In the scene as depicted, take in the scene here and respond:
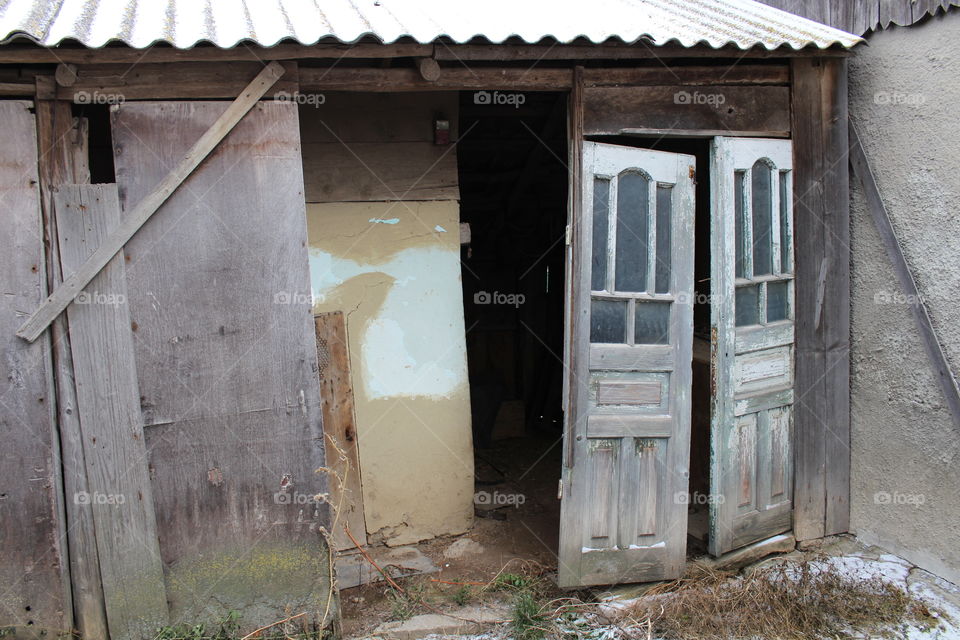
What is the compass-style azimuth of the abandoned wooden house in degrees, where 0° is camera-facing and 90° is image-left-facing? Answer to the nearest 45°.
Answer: approximately 0°
